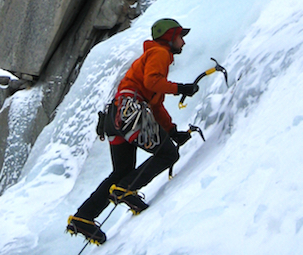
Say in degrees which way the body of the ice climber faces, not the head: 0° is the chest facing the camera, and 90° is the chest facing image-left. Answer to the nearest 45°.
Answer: approximately 270°
